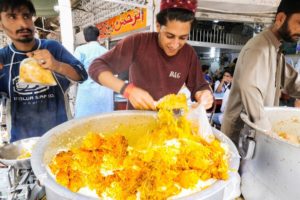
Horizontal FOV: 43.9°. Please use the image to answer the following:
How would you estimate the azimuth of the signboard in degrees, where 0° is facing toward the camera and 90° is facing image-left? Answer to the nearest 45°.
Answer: approximately 45°

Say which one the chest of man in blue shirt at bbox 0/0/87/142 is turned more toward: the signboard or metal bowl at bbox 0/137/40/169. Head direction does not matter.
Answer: the metal bowl

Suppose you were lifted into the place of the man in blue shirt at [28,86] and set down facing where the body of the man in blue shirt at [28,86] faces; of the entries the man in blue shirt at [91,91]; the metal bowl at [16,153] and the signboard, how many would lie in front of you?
1

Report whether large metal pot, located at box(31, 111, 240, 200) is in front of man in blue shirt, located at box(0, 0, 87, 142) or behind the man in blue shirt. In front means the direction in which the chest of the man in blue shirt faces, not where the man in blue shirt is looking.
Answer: in front

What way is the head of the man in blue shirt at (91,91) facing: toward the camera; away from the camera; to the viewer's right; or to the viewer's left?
away from the camera

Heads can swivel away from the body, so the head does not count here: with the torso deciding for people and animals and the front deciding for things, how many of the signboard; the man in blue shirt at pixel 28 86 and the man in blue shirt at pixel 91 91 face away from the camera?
1

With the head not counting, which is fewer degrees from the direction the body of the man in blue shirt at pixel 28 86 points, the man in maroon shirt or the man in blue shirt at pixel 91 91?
the man in maroon shirt

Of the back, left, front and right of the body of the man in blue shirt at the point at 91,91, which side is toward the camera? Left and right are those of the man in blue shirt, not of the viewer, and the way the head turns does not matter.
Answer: back

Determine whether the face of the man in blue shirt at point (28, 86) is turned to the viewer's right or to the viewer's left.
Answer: to the viewer's right
